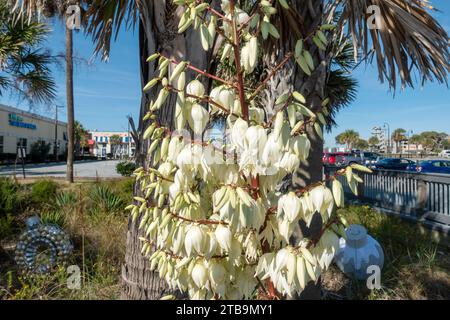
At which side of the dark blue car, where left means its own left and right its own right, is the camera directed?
left

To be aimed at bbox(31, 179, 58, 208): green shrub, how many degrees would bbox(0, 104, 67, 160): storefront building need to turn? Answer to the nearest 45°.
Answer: approximately 45° to its right

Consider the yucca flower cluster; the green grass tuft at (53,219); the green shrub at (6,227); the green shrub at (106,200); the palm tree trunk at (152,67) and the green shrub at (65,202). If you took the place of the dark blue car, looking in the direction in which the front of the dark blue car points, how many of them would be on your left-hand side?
6

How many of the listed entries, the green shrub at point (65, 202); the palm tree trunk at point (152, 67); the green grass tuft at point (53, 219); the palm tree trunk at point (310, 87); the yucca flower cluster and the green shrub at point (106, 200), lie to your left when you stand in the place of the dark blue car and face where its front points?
6

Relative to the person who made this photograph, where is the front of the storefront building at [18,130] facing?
facing the viewer and to the right of the viewer

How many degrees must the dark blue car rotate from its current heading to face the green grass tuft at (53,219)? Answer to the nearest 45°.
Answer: approximately 90° to its left

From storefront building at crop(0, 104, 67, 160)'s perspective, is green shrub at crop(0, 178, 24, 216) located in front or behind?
in front

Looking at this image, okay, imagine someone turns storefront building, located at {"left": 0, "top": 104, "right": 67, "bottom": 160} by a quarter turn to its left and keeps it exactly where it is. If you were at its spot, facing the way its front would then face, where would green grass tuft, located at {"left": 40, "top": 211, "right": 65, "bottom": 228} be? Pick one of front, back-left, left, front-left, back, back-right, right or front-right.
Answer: back-right

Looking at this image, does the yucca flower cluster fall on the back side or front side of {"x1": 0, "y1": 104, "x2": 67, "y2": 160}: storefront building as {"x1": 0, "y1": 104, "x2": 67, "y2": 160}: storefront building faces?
on the front side

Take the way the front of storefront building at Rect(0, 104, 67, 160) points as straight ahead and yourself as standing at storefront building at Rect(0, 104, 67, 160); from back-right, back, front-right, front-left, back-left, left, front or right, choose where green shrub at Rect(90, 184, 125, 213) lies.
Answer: front-right

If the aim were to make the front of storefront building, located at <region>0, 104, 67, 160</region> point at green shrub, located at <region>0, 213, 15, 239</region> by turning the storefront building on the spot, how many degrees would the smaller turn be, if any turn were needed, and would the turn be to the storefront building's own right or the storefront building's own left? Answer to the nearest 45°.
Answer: approximately 45° to the storefront building's own right

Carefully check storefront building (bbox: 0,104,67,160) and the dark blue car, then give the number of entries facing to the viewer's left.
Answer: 1

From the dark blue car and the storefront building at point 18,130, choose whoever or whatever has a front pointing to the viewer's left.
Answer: the dark blue car

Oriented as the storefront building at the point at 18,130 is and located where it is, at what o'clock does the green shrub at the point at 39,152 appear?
The green shrub is roughly at 12 o'clock from the storefront building.
